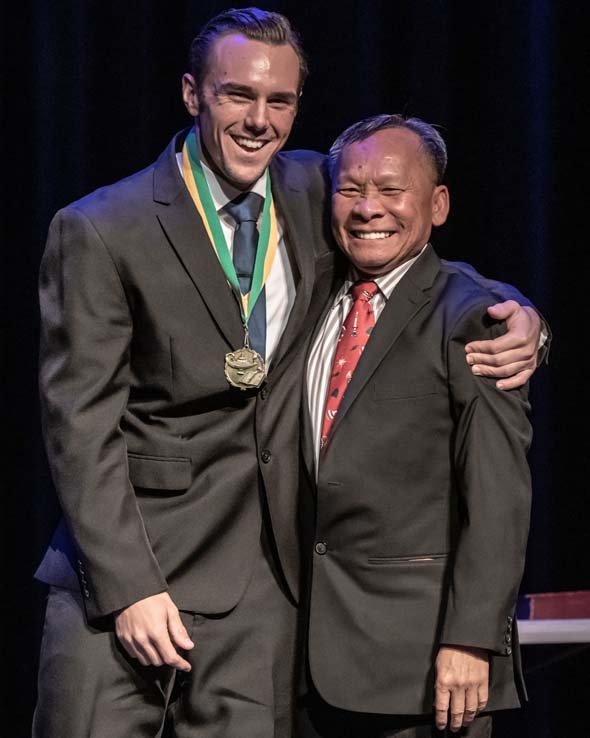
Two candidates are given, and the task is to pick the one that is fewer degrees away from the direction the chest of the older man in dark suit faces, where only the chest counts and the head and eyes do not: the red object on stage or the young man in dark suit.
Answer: the young man in dark suit

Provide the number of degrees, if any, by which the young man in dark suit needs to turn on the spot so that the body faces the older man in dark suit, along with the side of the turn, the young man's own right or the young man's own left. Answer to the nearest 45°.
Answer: approximately 45° to the young man's own left

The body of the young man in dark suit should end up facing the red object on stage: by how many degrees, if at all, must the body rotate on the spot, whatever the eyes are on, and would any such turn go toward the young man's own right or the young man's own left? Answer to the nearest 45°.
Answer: approximately 90° to the young man's own left

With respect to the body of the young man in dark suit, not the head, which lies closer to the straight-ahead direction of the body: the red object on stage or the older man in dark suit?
the older man in dark suit

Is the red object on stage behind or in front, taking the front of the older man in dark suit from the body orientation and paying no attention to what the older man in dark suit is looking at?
behind

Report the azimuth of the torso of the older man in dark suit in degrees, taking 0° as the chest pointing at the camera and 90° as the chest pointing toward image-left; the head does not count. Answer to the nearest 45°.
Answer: approximately 45°

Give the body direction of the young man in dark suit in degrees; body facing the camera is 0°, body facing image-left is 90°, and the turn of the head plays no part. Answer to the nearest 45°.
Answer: approximately 315°
